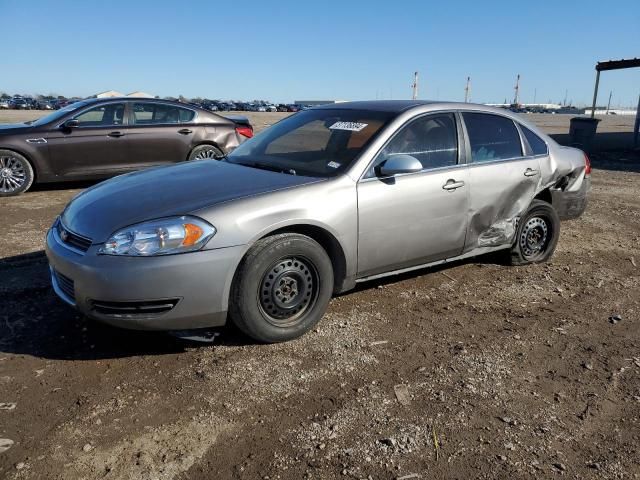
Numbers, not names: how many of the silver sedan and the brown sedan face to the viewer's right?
0

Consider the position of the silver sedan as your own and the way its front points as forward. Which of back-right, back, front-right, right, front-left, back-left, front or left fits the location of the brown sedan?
right

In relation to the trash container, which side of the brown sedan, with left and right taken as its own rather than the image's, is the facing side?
back

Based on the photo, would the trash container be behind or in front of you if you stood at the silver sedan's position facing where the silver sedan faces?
behind

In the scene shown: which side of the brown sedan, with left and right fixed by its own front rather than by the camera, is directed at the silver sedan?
left

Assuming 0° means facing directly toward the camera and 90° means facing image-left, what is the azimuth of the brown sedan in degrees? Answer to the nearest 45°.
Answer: approximately 90°
